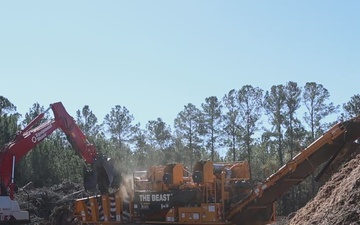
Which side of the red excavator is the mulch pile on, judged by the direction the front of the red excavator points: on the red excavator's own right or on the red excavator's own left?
on the red excavator's own right

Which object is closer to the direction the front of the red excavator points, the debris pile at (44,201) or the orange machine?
the orange machine

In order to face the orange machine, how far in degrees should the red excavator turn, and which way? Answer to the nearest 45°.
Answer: approximately 45° to its right

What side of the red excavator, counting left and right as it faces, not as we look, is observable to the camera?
right
